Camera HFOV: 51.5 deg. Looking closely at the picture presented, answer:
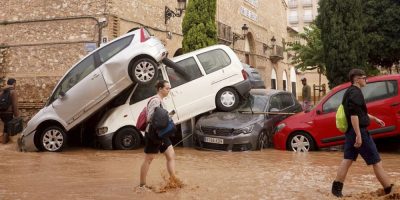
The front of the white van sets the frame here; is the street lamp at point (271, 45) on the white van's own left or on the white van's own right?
on the white van's own right

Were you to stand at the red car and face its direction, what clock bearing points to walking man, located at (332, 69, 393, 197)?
The walking man is roughly at 9 o'clock from the red car.

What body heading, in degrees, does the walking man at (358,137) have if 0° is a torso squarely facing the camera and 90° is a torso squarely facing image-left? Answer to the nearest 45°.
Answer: approximately 270°

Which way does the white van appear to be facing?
to the viewer's left

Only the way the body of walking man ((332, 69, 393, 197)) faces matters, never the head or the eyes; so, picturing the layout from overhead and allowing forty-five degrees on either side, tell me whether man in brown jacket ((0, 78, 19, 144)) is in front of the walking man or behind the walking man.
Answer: behind

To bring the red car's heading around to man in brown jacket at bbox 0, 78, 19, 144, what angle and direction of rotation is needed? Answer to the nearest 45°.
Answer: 0° — it already faces them

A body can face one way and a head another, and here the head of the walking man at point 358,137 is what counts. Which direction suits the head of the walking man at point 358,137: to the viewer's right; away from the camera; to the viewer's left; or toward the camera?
to the viewer's right

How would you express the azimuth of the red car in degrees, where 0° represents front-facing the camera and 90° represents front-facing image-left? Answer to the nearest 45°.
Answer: approximately 90°

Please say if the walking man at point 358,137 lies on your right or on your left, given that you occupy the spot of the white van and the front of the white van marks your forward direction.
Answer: on your left

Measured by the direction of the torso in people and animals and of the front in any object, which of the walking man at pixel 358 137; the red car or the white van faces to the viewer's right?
the walking man

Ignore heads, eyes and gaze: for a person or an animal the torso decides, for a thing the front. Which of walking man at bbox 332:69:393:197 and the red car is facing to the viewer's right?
the walking man

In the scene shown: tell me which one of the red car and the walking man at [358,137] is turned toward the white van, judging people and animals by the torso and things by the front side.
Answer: the red car

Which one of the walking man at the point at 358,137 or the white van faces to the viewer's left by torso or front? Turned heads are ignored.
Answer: the white van
